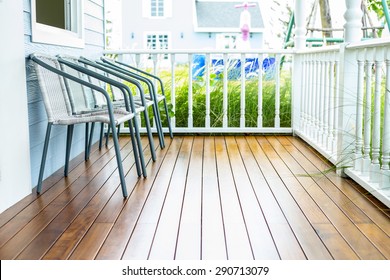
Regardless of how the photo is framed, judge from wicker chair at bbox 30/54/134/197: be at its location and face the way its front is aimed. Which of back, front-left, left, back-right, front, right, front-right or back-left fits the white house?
back-left

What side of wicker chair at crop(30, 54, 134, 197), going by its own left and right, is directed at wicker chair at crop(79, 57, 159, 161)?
left

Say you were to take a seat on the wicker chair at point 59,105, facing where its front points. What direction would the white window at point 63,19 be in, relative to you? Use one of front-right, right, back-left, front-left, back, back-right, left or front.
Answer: back-left

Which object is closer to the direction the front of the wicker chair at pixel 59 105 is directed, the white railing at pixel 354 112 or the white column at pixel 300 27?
the white railing

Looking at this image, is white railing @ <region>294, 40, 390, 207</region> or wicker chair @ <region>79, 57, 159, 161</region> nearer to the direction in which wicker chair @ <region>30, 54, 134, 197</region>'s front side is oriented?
the white railing

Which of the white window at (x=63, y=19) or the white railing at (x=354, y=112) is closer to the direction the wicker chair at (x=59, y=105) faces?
the white railing

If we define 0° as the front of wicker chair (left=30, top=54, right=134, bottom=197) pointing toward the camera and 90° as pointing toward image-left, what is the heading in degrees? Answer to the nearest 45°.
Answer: approximately 315°

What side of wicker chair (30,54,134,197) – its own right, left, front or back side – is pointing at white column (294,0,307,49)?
left
